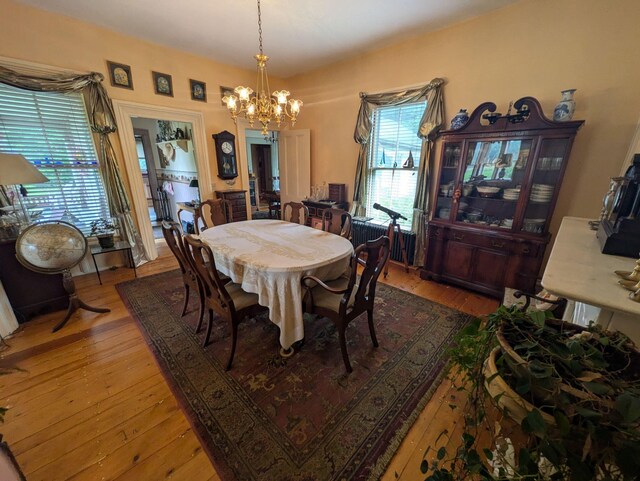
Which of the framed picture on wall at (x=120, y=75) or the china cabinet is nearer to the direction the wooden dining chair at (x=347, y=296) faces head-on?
the framed picture on wall

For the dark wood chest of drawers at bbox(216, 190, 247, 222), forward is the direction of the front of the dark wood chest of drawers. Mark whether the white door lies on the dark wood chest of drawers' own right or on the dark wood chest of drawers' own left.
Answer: on the dark wood chest of drawers' own left

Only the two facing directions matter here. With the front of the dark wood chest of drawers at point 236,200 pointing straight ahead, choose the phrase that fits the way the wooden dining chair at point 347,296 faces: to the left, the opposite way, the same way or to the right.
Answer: the opposite way

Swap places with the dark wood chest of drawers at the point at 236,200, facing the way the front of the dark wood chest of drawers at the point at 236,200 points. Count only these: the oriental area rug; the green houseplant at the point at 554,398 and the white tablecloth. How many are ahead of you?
3

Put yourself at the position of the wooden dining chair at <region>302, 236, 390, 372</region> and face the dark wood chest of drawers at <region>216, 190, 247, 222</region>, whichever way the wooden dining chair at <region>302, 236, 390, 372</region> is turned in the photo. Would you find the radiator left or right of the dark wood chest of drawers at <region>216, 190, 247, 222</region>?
right

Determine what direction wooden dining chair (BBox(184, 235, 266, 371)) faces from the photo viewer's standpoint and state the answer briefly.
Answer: facing away from the viewer and to the right of the viewer

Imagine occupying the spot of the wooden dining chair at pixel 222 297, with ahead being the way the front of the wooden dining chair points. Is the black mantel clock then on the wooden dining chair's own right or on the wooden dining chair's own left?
on the wooden dining chair's own right

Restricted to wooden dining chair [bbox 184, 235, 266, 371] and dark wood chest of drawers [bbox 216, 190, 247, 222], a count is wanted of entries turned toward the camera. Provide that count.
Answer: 1

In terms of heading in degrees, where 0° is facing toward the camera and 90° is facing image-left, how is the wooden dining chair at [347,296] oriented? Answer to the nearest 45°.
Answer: approximately 135°

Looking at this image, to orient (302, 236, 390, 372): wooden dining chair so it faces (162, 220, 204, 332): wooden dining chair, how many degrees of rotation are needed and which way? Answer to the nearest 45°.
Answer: approximately 45° to its left

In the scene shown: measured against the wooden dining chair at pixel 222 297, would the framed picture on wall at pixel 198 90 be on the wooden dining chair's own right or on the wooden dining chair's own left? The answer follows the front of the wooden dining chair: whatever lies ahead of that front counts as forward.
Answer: on the wooden dining chair's own left

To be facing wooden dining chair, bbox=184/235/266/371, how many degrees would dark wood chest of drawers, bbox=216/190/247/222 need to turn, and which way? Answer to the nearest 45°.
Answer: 0° — it already faces it
